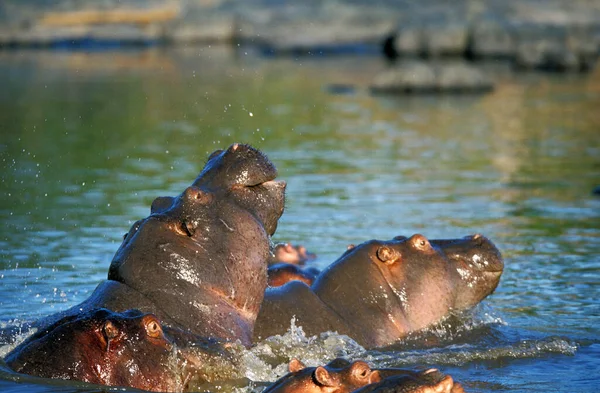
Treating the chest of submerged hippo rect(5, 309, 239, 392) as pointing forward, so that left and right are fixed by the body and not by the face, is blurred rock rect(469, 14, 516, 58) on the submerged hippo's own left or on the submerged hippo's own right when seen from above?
on the submerged hippo's own left

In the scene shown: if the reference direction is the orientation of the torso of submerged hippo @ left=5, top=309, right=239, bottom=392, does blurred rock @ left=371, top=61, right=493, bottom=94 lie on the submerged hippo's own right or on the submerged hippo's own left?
on the submerged hippo's own left

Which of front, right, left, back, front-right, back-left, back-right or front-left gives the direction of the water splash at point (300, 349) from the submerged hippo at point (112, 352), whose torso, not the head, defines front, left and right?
front-left

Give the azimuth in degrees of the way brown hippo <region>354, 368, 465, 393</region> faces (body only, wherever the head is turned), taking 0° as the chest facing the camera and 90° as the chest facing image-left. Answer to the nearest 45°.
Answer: approximately 270°

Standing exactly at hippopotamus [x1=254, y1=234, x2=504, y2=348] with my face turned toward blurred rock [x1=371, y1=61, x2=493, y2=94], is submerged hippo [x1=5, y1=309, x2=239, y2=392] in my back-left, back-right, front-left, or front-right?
back-left
